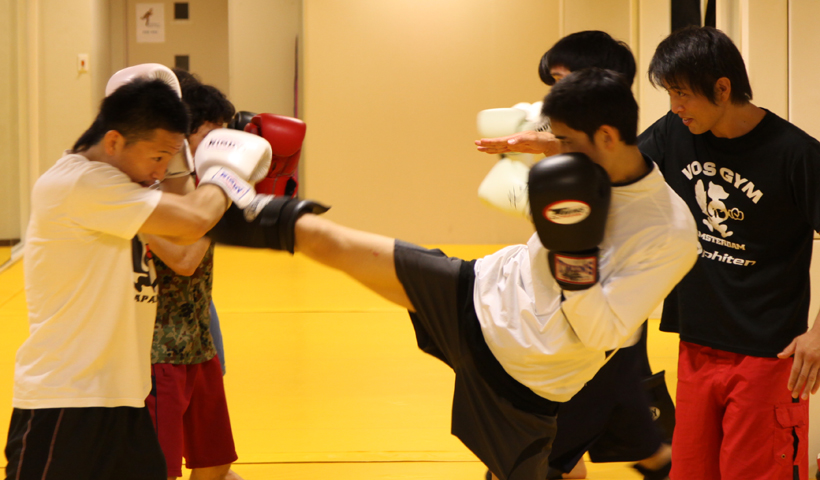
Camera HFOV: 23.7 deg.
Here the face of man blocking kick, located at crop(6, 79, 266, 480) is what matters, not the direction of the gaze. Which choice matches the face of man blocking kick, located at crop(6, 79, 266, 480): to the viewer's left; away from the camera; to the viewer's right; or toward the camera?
to the viewer's right

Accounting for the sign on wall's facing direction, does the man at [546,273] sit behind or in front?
in front

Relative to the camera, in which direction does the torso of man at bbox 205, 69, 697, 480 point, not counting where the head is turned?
to the viewer's left

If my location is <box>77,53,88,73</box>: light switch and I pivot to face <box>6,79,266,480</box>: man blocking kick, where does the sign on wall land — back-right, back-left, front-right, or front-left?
back-left

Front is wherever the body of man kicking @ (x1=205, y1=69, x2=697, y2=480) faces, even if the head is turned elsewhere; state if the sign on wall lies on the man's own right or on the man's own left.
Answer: on the man's own right

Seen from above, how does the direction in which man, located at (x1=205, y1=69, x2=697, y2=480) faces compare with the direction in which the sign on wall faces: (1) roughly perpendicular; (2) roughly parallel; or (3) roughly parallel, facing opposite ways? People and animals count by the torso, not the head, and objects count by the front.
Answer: roughly perpendicular

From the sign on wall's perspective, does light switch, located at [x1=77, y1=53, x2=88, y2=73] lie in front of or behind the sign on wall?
in front

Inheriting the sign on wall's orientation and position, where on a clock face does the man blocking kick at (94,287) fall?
The man blocking kick is roughly at 12 o'clock from the sign on wall.

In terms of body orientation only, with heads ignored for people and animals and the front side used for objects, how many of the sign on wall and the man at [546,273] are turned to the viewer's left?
1
